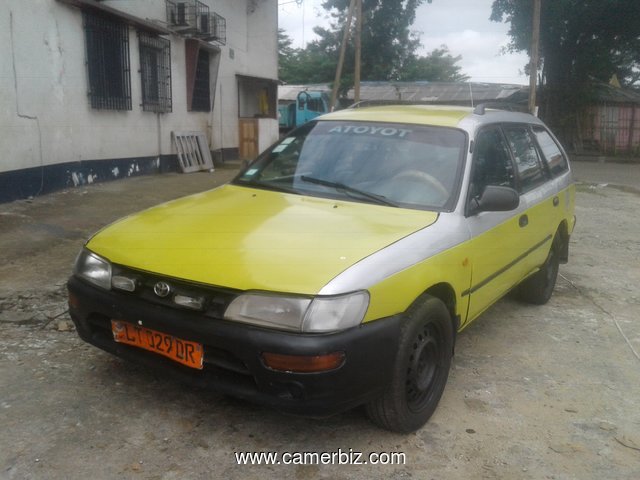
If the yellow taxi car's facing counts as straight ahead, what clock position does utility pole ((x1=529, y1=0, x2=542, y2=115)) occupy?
The utility pole is roughly at 5 o'clock from the yellow taxi car.

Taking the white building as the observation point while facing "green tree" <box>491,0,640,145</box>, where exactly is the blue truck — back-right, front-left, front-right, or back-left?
front-left

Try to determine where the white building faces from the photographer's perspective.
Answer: facing the viewer and to the right of the viewer

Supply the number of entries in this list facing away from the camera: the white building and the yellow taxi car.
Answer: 0

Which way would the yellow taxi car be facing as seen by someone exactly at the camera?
facing the viewer and to the left of the viewer

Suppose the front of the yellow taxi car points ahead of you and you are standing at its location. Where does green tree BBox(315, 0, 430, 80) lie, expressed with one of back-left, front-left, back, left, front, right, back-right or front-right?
back-right

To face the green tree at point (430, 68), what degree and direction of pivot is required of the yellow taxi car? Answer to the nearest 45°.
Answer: approximately 135° to its right

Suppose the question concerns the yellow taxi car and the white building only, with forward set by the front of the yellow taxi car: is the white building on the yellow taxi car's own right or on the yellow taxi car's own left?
on the yellow taxi car's own right

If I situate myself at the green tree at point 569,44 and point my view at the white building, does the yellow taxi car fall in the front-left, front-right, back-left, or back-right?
front-left

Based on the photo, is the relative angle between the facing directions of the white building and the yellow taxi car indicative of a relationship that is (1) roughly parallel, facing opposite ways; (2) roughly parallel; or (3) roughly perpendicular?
roughly perpendicular

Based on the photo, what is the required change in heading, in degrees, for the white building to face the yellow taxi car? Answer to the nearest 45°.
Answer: approximately 45° to its right
